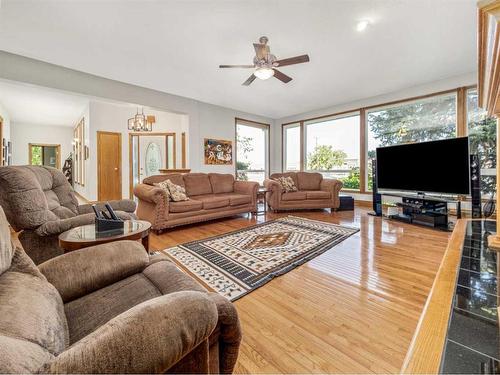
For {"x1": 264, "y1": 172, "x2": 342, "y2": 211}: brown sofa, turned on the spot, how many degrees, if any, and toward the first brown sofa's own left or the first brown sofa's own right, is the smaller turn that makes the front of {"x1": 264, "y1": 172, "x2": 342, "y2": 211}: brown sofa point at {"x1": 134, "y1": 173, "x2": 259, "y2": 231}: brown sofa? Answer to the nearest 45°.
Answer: approximately 45° to the first brown sofa's own right

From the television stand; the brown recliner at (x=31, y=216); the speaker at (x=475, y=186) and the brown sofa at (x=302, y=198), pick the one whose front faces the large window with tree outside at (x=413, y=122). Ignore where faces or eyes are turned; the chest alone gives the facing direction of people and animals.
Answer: the brown recliner

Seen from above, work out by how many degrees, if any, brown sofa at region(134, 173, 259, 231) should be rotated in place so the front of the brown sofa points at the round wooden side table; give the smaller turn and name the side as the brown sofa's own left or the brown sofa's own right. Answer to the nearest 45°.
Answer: approximately 45° to the brown sofa's own right

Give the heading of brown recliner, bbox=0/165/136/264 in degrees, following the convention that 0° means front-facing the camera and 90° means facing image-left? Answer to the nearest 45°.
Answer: approximately 270°

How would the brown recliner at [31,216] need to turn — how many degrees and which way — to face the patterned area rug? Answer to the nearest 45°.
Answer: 0° — it already faces it

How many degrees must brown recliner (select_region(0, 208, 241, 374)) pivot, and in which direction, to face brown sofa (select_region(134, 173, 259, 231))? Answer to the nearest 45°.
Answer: approximately 45° to its left

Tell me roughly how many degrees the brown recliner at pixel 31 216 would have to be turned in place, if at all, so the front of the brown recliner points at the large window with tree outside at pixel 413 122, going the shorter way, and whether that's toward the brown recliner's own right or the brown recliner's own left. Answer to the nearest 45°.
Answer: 0° — it already faces it

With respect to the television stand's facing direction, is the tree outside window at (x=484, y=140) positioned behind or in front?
behind

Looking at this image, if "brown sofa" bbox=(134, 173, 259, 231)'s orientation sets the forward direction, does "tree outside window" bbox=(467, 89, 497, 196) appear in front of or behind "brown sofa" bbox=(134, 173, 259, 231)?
in front

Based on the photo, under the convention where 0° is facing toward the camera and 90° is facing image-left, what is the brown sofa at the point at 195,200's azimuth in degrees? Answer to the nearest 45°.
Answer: approximately 315°

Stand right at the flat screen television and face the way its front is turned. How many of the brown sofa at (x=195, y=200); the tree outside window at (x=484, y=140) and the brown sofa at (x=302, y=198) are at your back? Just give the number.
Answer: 1

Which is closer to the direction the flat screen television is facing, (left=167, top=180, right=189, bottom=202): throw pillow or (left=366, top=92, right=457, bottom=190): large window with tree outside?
the throw pillow
